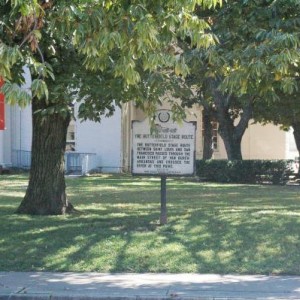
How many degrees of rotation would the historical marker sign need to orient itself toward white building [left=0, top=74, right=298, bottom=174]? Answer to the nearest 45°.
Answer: approximately 180°

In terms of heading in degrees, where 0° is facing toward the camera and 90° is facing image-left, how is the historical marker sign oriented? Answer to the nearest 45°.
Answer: approximately 0°

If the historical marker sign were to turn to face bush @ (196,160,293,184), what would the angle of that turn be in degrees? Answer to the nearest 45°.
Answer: approximately 180°
